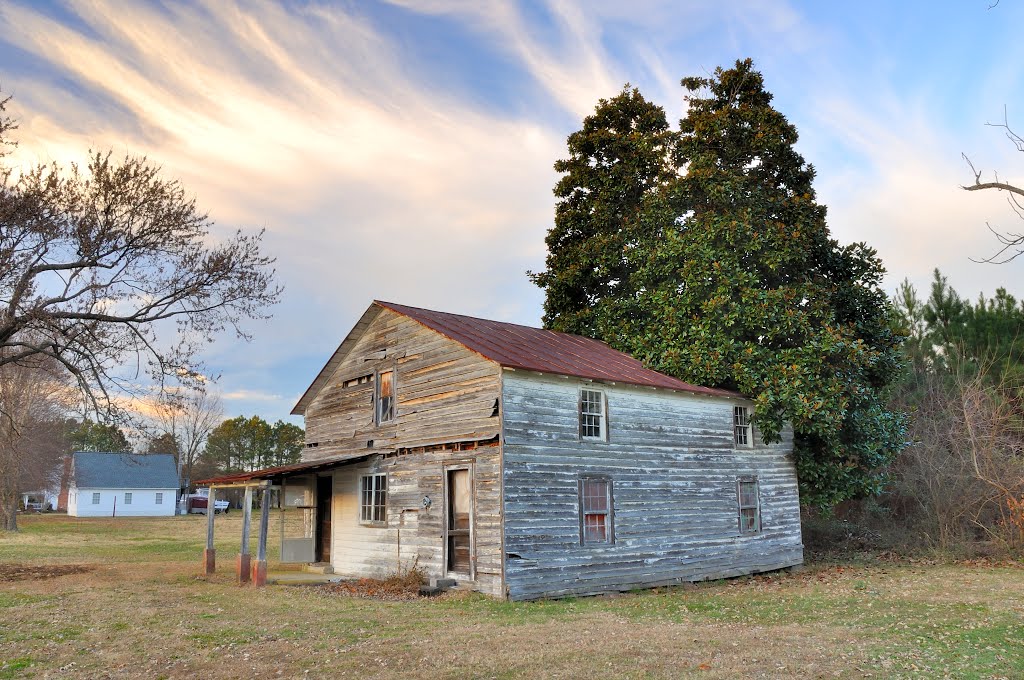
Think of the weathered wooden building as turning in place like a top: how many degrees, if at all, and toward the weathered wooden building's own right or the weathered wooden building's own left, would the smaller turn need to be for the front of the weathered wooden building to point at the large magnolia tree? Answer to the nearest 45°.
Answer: approximately 180°

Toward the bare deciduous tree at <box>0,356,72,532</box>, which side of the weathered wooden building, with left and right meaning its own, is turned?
right

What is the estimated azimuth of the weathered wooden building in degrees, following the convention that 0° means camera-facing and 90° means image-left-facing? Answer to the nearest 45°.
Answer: approximately 45°

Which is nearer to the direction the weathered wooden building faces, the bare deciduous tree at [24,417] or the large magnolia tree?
the bare deciduous tree
